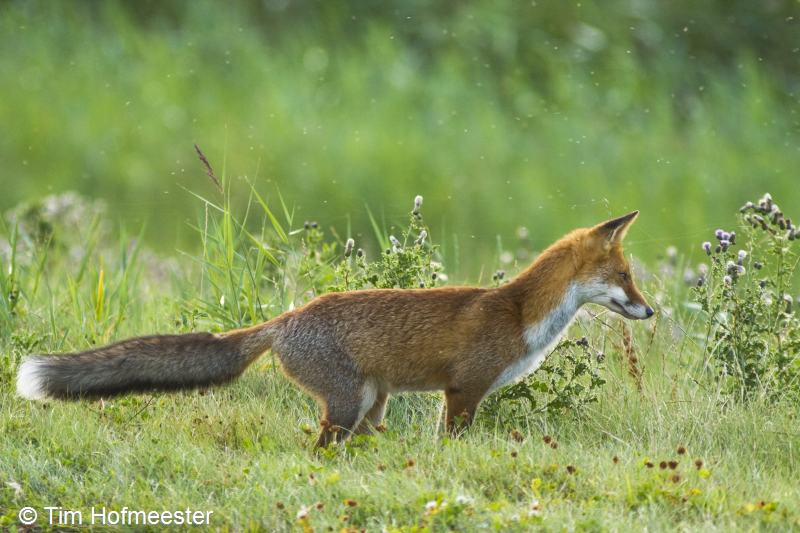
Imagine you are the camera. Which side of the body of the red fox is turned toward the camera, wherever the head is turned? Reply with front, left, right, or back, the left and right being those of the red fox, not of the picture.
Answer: right

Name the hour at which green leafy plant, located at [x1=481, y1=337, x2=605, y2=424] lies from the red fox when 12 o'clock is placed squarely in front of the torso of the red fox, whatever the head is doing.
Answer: The green leafy plant is roughly at 11 o'clock from the red fox.

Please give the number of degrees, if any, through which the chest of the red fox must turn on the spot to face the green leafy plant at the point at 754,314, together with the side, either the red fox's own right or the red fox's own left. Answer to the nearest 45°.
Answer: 0° — it already faces it
